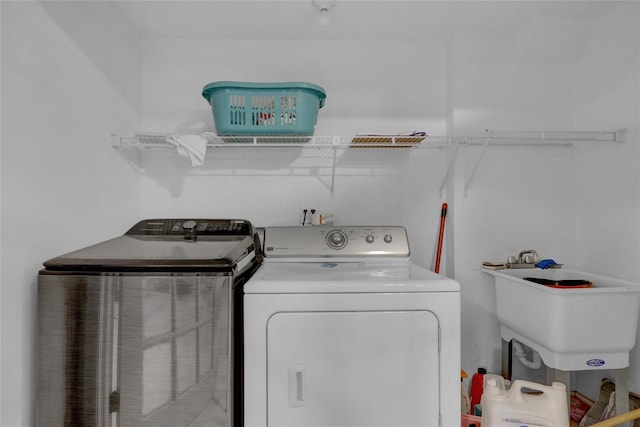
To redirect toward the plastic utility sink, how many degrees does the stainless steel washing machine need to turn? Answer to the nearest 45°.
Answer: approximately 90° to its left

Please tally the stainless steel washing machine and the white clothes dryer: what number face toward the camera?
2

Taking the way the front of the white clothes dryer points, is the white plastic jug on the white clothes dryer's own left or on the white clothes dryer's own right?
on the white clothes dryer's own left

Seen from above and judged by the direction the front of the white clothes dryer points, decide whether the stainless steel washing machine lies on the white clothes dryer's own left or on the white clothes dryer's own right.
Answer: on the white clothes dryer's own right

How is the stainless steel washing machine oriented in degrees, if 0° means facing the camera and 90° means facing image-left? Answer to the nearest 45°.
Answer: approximately 0°
